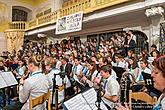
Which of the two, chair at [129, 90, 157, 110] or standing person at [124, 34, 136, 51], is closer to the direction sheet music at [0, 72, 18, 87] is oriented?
the chair

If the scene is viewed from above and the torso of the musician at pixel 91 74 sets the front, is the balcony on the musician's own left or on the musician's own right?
on the musician's own right

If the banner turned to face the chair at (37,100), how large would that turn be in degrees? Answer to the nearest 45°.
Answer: approximately 45° to its left

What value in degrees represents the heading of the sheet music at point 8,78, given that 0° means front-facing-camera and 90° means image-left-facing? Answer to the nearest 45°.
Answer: approximately 315°
